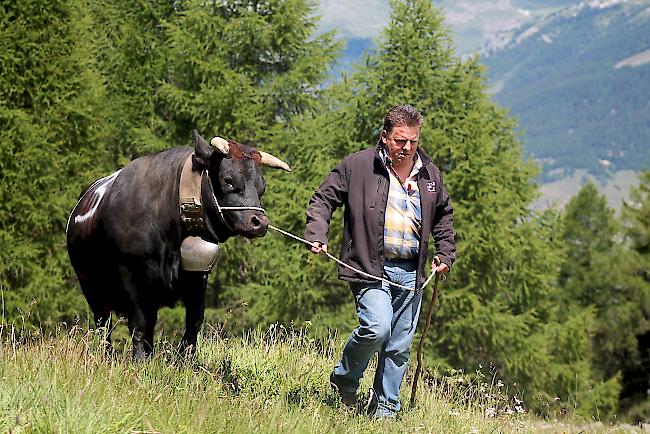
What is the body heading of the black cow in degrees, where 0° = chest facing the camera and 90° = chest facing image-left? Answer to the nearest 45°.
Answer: approximately 315°

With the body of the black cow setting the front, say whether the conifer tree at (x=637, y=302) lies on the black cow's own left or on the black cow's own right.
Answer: on the black cow's own left

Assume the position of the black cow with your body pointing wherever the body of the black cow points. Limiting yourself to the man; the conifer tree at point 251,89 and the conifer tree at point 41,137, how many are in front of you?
1

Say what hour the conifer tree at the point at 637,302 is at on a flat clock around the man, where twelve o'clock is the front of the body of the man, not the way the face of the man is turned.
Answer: The conifer tree is roughly at 8 o'clock from the man.

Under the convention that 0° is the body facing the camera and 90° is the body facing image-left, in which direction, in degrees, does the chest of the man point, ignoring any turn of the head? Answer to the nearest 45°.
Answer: approximately 315°

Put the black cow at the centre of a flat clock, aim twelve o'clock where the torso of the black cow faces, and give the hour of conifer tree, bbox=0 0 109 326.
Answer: The conifer tree is roughly at 7 o'clock from the black cow.

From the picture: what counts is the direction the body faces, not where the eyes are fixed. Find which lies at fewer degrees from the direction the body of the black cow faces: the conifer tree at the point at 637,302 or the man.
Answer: the man

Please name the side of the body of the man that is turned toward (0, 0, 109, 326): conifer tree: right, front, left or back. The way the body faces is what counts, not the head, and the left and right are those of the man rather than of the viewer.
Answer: back

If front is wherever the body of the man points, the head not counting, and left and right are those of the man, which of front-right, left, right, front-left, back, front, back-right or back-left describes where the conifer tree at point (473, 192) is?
back-left
